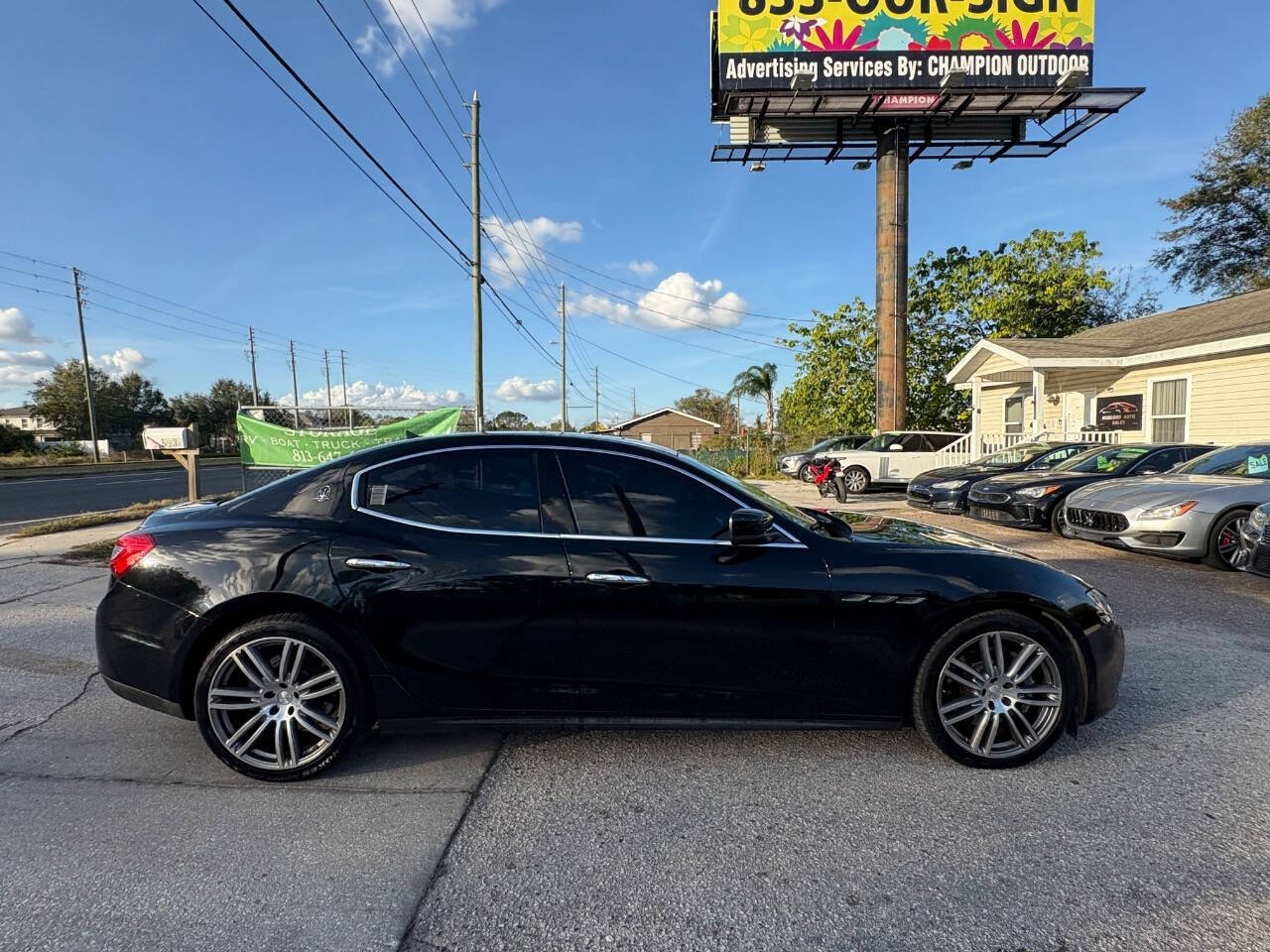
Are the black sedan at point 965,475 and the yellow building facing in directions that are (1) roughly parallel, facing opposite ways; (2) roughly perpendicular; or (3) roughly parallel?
roughly parallel

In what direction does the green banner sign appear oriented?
toward the camera

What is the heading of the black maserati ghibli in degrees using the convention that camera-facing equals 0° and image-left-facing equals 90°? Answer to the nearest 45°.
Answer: approximately 270°

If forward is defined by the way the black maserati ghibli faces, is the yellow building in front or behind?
in front

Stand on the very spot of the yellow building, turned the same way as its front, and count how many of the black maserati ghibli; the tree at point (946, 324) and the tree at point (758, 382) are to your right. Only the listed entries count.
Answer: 2

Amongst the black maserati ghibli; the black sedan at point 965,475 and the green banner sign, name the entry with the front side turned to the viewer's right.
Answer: the black maserati ghibli

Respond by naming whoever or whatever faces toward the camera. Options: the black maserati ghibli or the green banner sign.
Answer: the green banner sign

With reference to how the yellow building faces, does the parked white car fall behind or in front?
in front

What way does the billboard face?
toward the camera

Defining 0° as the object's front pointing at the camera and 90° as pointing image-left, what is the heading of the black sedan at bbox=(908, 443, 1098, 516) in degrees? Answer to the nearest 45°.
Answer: approximately 45°

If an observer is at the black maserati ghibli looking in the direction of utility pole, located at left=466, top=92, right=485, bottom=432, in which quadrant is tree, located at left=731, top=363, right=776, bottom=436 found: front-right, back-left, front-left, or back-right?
front-right
